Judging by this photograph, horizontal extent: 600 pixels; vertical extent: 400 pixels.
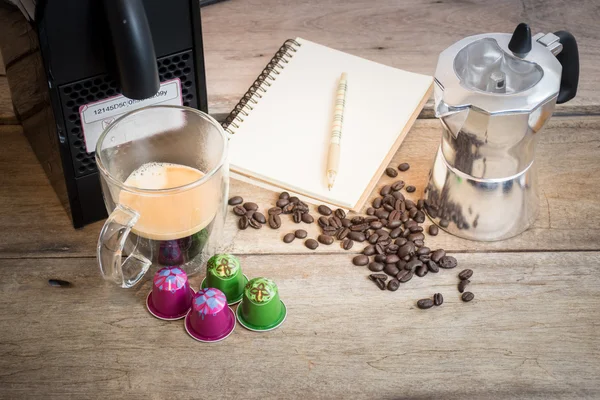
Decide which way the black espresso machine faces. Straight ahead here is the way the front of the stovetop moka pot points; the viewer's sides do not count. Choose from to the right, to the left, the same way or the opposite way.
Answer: to the left

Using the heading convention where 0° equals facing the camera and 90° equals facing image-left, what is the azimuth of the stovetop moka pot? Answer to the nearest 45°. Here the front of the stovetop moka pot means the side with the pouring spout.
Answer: approximately 45°

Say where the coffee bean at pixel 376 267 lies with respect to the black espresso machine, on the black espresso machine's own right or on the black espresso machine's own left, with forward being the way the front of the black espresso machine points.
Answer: on the black espresso machine's own left

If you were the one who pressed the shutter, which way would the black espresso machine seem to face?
facing the viewer

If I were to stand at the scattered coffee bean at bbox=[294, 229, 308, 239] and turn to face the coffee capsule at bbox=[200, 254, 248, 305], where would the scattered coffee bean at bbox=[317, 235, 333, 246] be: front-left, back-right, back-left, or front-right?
back-left

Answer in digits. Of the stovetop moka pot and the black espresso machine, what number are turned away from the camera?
0
